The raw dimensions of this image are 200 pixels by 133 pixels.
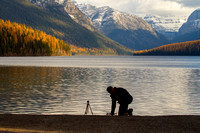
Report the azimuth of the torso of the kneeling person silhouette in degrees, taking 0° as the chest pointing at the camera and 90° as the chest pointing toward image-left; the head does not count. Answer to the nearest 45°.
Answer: approximately 90°
